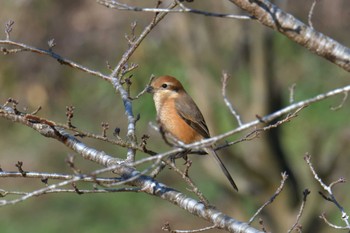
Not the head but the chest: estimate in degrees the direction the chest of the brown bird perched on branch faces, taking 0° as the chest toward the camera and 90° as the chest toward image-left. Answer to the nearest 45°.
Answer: approximately 90°
